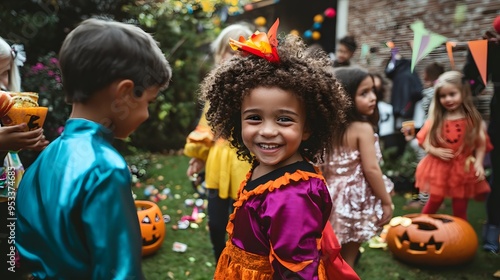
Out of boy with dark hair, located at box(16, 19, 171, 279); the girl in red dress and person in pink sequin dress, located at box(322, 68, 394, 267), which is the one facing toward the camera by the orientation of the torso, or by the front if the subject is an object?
the girl in red dress

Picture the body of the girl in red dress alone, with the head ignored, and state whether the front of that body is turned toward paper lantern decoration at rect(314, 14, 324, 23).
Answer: no

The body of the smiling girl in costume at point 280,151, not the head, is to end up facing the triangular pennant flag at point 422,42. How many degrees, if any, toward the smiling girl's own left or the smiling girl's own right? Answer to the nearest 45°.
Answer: approximately 180°

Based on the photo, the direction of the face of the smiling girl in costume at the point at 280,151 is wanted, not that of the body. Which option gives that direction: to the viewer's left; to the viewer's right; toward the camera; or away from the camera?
toward the camera

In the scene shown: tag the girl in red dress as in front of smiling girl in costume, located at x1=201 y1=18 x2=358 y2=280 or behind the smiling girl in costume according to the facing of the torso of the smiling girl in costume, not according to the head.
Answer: behind

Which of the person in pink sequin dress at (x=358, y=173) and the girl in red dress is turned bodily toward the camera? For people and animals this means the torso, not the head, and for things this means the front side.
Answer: the girl in red dress

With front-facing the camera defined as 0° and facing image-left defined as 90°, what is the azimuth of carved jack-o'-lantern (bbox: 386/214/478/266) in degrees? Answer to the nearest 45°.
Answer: approximately 45°

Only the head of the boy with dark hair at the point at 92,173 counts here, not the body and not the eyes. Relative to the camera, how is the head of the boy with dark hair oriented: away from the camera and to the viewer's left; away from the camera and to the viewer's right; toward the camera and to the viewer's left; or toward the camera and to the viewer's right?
away from the camera and to the viewer's right

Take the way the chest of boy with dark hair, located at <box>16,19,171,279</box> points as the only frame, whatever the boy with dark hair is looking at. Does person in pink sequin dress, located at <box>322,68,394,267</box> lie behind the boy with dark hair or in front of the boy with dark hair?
in front

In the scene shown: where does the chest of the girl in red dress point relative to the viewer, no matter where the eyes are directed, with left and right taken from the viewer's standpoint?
facing the viewer
